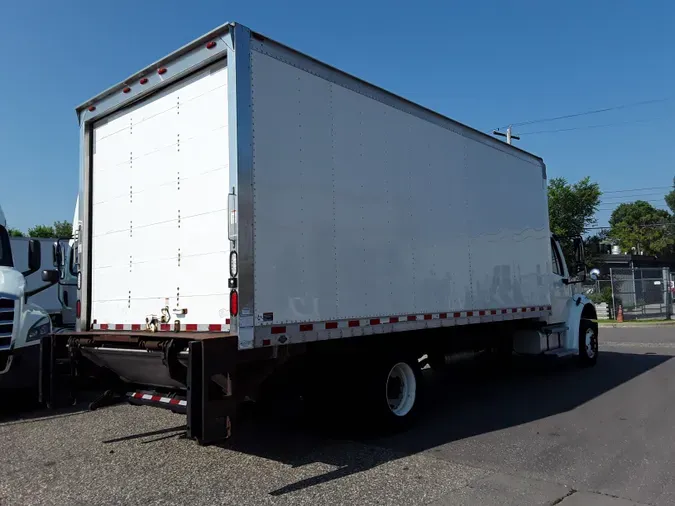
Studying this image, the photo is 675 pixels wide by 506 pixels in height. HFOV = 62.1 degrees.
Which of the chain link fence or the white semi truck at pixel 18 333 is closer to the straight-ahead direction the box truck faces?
the chain link fence

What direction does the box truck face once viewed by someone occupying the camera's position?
facing away from the viewer and to the right of the viewer

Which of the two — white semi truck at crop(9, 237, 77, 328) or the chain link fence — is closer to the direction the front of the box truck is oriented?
the chain link fence

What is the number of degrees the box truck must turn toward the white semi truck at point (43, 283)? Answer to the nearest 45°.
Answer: approximately 90° to its left

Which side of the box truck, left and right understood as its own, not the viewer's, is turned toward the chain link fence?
front

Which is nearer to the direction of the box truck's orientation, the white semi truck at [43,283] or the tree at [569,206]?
the tree

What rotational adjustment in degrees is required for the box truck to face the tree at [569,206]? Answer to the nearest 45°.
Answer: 0° — it already faces it

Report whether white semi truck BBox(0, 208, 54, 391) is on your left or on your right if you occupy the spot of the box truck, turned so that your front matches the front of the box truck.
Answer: on your left
